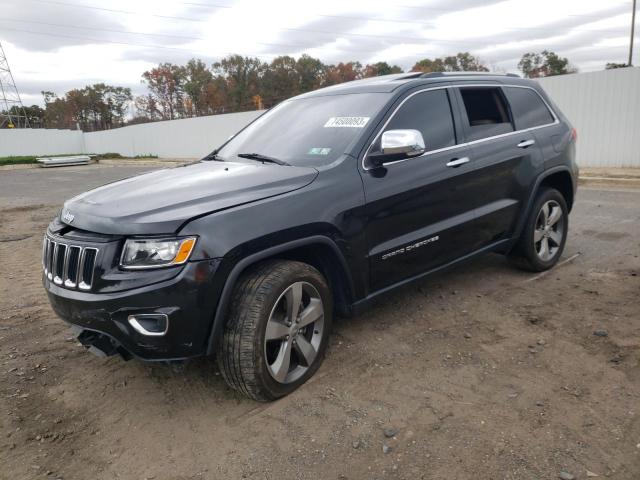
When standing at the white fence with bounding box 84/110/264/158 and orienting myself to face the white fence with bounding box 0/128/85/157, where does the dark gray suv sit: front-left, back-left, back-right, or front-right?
back-left

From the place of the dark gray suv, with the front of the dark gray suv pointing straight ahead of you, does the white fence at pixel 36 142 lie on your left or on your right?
on your right

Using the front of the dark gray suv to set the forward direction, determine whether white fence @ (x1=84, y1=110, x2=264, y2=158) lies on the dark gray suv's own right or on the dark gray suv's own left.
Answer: on the dark gray suv's own right

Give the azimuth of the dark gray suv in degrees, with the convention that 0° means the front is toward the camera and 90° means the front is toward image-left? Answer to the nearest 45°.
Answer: approximately 45°
